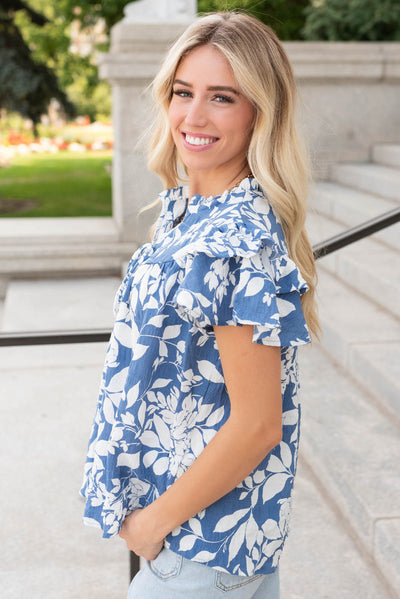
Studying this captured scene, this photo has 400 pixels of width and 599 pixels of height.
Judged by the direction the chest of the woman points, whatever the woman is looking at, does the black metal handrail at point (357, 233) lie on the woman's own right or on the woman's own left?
on the woman's own right

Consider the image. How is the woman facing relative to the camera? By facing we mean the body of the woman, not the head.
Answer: to the viewer's left

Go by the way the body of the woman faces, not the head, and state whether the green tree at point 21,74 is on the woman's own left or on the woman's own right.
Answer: on the woman's own right

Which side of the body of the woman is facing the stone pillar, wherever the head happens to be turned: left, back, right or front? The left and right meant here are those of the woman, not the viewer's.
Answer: right
